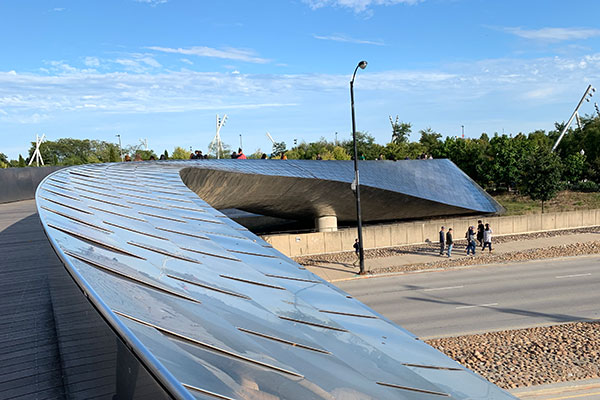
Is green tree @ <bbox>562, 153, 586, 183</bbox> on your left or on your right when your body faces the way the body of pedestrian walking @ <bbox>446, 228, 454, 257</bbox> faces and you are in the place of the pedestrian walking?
on your left

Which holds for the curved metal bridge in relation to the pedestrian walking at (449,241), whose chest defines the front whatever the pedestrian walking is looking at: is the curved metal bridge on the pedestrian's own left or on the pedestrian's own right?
on the pedestrian's own right

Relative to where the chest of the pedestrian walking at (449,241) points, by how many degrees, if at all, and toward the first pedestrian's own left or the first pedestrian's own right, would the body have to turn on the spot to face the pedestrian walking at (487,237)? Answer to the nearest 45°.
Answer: approximately 45° to the first pedestrian's own left

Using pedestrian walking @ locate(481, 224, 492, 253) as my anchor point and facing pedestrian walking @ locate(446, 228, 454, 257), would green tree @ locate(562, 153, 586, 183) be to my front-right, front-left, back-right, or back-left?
back-right
